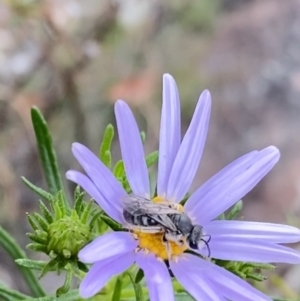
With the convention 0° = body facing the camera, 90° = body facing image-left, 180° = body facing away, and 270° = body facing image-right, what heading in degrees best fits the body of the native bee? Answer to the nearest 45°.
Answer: approximately 270°
